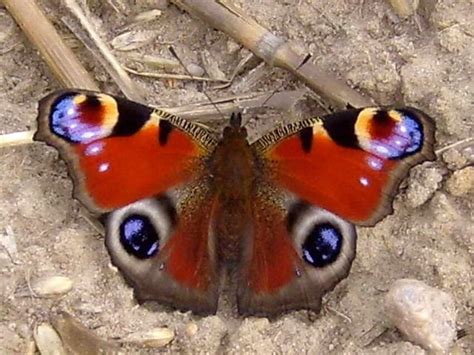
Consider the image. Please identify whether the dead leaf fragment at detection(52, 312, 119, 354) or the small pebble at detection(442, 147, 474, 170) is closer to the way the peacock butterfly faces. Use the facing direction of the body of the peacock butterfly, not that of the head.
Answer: the small pebble

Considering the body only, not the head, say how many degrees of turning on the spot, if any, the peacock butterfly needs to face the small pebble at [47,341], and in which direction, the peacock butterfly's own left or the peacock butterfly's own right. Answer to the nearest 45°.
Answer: approximately 135° to the peacock butterfly's own left

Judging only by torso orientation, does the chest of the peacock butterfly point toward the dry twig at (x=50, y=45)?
no

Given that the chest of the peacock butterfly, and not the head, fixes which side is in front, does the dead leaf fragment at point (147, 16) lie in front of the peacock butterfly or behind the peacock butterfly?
in front

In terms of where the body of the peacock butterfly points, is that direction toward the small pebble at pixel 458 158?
no

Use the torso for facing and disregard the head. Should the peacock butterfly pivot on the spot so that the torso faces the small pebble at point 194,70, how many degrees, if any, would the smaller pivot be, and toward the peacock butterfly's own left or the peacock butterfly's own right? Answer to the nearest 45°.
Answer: approximately 45° to the peacock butterfly's own left

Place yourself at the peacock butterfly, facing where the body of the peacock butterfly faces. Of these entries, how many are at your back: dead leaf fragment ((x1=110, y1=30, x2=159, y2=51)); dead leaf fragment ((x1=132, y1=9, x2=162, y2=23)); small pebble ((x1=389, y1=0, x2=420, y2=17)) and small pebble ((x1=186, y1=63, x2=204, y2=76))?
0

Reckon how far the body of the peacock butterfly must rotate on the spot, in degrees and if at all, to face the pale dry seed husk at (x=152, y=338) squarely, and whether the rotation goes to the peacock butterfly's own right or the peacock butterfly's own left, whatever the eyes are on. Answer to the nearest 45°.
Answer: approximately 180°

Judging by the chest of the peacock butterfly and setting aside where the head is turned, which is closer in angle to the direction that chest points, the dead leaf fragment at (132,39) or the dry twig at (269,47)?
the dry twig

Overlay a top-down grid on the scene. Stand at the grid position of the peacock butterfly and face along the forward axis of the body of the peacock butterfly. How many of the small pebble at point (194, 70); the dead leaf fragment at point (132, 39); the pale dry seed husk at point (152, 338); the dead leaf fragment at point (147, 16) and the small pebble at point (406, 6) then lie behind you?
1

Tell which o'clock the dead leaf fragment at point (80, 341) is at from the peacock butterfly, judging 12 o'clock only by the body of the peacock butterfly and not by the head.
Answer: The dead leaf fragment is roughly at 7 o'clock from the peacock butterfly.

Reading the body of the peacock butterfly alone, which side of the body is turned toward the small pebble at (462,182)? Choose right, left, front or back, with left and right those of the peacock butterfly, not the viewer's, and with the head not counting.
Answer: right

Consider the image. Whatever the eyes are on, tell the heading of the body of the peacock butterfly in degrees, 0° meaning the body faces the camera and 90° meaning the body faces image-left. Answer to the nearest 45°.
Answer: approximately 180°

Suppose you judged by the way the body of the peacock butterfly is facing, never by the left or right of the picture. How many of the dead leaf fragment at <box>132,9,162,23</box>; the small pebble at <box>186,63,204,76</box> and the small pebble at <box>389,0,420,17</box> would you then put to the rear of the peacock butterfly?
0

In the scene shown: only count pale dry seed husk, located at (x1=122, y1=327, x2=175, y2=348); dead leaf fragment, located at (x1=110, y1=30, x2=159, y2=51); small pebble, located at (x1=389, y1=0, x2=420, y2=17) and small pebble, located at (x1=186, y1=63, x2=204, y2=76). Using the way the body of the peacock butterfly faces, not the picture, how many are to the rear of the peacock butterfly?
1

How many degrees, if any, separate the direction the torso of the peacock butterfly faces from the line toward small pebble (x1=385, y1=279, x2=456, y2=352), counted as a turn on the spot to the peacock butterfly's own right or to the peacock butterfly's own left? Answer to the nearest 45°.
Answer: approximately 90° to the peacock butterfly's own right

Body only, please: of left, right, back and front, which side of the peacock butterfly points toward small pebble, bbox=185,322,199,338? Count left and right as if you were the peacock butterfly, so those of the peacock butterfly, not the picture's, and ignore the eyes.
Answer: back

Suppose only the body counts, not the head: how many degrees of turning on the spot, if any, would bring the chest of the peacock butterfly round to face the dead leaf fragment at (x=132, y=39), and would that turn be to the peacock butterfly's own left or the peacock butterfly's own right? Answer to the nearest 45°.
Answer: approximately 45° to the peacock butterfly's own left
